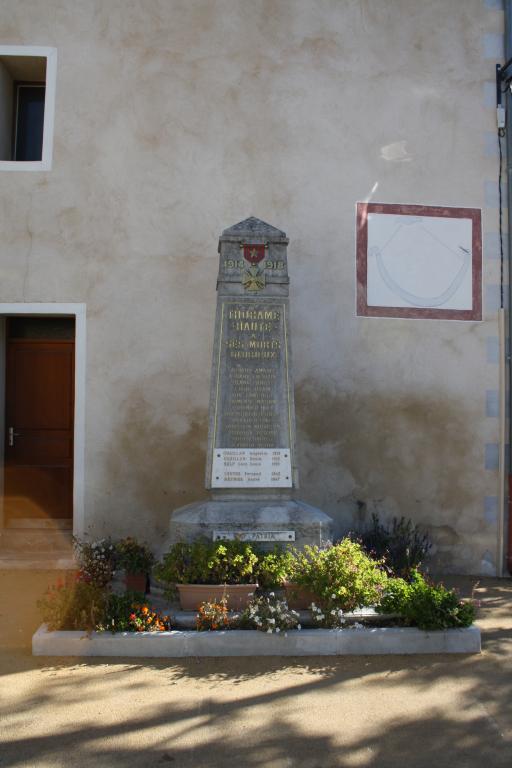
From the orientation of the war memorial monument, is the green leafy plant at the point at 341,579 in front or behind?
in front

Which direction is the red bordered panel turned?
toward the camera

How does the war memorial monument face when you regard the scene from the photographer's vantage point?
facing the viewer

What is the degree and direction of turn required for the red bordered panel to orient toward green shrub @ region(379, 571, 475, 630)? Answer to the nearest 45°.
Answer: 0° — it already faces it

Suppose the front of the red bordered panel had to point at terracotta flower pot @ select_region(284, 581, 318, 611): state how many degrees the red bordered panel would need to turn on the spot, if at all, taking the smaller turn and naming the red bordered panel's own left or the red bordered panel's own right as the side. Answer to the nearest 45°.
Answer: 0° — it already faces it

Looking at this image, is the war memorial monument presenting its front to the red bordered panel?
no

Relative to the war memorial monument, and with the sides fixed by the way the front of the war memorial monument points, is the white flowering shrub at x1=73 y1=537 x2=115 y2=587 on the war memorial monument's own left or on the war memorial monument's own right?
on the war memorial monument's own right

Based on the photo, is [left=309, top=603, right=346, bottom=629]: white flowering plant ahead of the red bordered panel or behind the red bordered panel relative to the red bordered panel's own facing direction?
ahead

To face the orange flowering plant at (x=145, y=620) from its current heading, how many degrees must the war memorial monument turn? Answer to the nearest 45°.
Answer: approximately 45° to its right

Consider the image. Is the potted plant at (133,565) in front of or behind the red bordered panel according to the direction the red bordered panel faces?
in front

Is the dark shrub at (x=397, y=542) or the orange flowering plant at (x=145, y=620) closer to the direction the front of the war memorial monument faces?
the orange flowering plant

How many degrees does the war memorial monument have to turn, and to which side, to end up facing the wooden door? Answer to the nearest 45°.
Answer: approximately 135° to its right

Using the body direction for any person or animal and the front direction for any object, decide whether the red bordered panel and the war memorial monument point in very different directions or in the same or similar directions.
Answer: same or similar directions

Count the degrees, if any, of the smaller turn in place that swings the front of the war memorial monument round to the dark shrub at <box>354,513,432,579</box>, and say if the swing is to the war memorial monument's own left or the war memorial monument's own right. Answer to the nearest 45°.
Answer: approximately 135° to the war memorial monument's own left

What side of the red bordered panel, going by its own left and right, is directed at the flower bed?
front

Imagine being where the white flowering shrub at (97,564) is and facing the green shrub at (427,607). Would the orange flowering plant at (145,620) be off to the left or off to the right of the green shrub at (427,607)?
right

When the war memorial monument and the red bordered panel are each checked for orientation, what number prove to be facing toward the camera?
2
